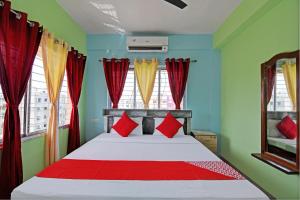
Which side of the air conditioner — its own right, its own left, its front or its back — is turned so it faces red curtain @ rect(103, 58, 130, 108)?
right

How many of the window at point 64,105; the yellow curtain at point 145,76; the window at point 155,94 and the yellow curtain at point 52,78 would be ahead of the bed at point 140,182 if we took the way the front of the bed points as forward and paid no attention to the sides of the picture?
0

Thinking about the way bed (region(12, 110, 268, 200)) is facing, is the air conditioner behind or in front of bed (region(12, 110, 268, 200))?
behind

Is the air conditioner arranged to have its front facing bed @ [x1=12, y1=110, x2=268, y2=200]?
yes

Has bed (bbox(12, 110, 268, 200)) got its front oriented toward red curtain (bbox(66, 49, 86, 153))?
no

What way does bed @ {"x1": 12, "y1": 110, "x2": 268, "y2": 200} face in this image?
toward the camera

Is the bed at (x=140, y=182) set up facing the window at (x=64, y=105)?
no

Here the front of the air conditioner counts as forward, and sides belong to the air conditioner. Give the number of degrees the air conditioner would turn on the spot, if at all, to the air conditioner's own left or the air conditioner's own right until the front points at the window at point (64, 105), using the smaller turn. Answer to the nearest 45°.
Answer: approximately 90° to the air conditioner's own right

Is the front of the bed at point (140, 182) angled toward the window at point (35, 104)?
no

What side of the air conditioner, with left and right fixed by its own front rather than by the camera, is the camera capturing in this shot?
front

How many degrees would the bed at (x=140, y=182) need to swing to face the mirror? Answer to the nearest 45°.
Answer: approximately 90° to its left

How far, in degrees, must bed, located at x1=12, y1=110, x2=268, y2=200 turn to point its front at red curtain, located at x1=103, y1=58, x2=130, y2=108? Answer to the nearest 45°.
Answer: approximately 180°

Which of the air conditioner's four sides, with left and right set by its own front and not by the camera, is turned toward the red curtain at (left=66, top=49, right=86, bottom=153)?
right

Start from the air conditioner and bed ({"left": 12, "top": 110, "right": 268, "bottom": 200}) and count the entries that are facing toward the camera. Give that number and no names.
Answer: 2

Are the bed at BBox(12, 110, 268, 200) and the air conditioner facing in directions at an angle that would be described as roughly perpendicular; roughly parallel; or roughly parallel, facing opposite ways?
roughly parallel

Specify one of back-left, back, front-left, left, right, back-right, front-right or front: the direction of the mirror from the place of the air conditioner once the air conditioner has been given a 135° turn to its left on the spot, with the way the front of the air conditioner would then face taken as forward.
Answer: right
